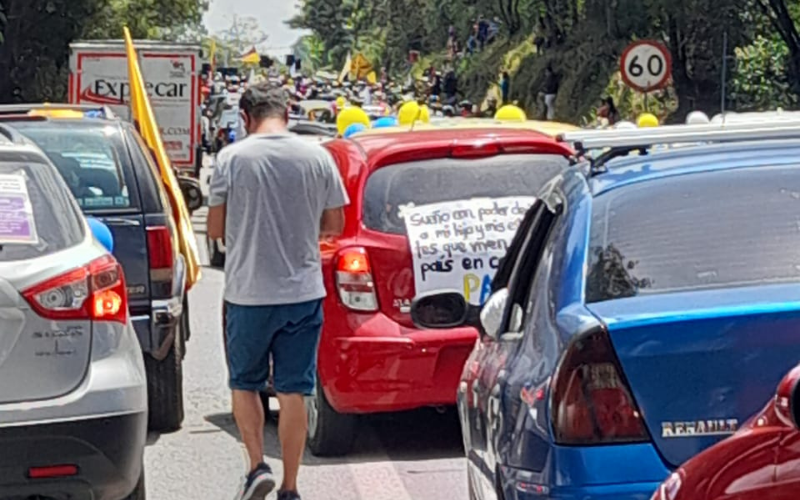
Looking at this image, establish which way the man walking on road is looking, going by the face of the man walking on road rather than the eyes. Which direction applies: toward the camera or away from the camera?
away from the camera

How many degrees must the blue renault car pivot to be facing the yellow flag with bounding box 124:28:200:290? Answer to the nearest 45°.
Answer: approximately 45° to its left

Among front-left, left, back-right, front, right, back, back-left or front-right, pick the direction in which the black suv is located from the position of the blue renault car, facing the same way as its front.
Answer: front-left

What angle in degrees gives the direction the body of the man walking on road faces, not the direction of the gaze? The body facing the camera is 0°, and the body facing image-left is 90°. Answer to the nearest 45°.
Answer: approximately 180°

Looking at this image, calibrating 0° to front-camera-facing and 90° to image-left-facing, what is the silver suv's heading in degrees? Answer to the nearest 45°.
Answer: approximately 180°

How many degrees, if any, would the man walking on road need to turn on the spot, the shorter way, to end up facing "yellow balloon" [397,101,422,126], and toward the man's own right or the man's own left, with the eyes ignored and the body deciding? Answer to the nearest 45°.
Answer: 0° — they already face it

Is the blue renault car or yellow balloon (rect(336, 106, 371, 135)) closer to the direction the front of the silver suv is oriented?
the yellow balloon

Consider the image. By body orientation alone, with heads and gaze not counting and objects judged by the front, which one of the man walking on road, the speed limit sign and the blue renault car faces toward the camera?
the speed limit sign

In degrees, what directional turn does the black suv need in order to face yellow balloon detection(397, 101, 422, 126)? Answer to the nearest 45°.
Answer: approximately 45° to its right

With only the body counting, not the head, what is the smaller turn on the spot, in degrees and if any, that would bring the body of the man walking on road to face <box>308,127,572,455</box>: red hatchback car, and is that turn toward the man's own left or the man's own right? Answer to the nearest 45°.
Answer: approximately 45° to the man's own right

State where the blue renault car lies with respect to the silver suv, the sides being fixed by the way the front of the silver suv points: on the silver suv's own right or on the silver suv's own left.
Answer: on the silver suv's own right

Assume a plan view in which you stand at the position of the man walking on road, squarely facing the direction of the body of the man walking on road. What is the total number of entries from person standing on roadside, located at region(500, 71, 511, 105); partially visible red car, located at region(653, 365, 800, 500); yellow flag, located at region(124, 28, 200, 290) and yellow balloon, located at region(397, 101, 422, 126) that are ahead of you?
3

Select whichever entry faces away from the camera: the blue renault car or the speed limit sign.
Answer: the blue renault car

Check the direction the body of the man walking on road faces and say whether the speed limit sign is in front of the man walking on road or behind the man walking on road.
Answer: in front

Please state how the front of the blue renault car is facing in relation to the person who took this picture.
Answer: facing away from the viewer

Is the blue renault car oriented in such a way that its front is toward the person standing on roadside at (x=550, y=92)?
yes

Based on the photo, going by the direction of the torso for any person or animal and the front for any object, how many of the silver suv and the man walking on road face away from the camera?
2

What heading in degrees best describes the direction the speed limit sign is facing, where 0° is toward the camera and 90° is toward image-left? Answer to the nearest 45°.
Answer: approximately 0°

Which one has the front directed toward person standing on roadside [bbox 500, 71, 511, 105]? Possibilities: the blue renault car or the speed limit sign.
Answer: the blue renault car

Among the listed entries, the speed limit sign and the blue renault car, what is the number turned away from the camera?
1
